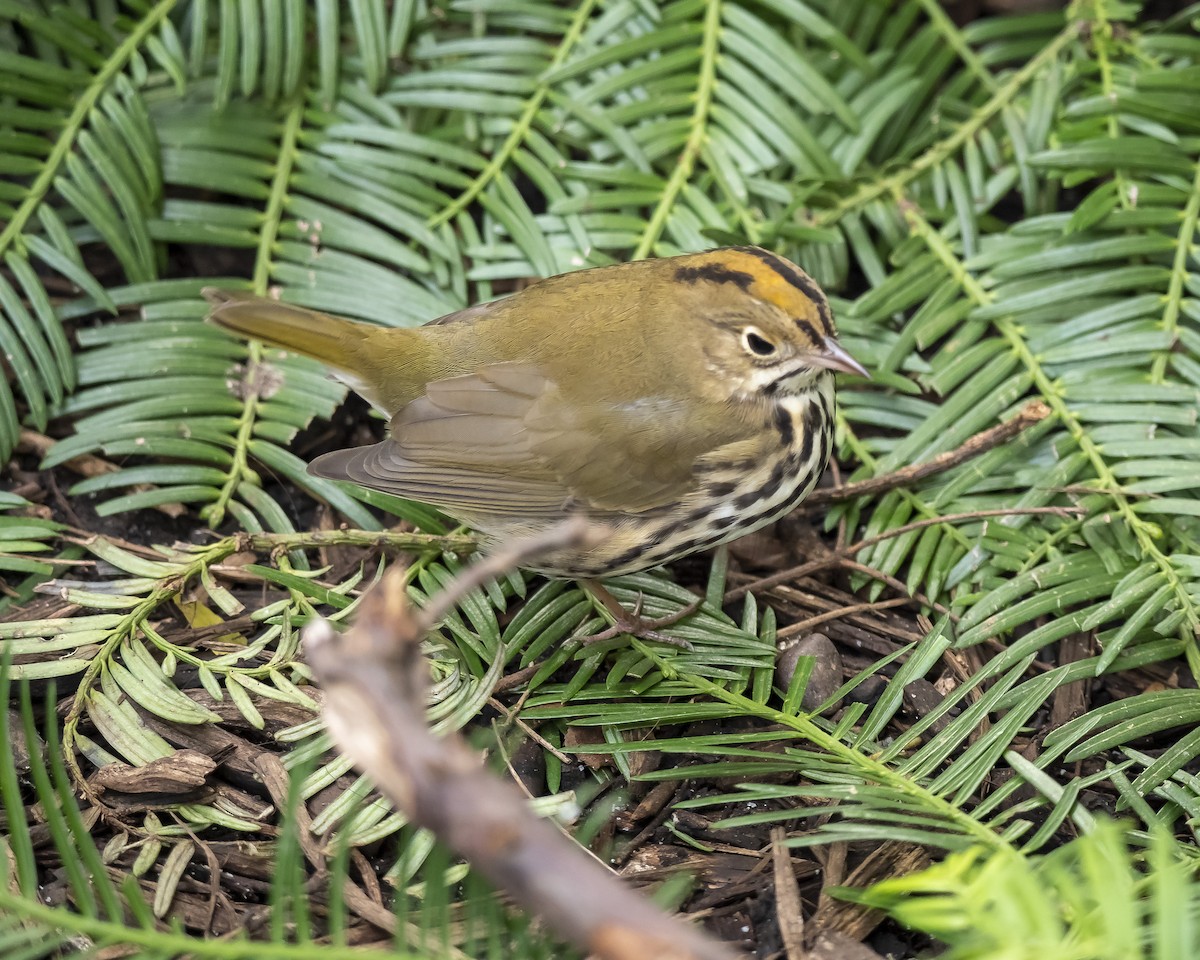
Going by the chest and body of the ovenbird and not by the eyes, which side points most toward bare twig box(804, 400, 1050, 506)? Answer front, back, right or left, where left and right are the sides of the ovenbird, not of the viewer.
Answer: front

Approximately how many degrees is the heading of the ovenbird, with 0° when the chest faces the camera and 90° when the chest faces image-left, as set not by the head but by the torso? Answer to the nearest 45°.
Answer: approximately 270°

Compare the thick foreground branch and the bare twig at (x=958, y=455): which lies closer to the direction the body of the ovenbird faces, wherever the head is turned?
the bare twig

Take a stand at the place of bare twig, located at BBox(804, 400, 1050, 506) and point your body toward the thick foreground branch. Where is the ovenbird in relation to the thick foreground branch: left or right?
right

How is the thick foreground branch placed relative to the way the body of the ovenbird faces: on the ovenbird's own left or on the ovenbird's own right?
on the ovenbird's own right
